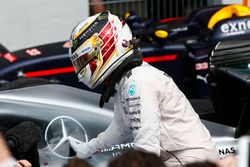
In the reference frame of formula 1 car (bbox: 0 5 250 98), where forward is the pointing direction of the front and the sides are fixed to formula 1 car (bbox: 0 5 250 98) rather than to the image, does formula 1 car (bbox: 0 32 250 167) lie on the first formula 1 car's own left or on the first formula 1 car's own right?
on the first formula 1 car's own left

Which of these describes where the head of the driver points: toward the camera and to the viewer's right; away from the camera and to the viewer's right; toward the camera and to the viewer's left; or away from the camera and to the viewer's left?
toward the camera and to the viewer's left

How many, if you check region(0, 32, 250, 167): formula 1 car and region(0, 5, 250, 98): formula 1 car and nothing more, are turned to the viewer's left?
2

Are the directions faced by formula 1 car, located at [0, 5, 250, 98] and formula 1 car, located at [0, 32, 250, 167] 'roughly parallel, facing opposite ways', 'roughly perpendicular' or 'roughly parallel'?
roughly parallel

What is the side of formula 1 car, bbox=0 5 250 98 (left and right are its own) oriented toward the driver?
left

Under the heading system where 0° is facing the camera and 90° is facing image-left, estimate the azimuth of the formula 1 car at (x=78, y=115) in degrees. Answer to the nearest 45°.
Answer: approximately 90°

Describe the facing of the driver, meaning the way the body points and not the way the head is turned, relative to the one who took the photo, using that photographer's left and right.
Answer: facing to the left of the viewer

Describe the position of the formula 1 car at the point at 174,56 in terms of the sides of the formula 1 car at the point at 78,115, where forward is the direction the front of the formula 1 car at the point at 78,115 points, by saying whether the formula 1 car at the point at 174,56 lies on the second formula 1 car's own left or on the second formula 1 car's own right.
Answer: on the second formula 1 car's own right

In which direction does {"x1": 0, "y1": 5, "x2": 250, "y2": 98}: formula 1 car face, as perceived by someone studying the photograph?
facing to the left of the viewer
